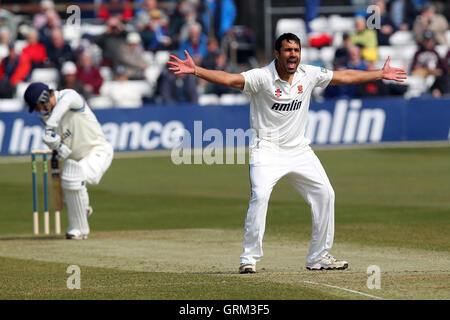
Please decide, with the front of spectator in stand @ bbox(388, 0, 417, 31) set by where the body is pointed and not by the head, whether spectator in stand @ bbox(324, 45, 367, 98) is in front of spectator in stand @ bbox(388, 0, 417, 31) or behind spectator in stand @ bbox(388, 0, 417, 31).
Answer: in front

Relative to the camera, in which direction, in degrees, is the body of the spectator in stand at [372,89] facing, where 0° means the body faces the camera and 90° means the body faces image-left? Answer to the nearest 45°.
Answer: approximately 0°

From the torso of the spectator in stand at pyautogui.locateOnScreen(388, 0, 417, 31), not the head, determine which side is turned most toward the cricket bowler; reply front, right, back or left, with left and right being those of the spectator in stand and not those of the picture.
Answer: front

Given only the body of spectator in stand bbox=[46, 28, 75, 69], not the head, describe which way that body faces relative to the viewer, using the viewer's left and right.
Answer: facing the viewer

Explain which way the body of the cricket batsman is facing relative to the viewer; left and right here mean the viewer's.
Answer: facing the viewer and to the left of the viewer

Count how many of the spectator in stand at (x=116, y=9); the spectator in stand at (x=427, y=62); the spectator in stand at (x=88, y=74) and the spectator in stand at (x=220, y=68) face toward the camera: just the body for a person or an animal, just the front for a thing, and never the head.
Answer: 4

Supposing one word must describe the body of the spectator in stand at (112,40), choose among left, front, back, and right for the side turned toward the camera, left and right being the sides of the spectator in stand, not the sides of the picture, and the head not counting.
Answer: front

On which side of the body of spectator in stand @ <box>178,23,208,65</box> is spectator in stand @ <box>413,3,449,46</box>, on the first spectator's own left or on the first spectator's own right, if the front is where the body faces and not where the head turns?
on the first spectator's own left

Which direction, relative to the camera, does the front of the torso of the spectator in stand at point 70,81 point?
toward the camera

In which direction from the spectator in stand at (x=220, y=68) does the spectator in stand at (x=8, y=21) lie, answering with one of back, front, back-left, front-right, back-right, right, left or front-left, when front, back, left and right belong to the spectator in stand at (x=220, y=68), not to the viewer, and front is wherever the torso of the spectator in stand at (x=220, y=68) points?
right
